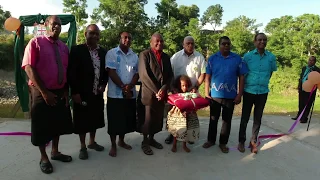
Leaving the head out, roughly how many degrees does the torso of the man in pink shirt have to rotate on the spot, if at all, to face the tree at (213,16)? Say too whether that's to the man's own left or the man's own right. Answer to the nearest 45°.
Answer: approximately 90° to the man's own left

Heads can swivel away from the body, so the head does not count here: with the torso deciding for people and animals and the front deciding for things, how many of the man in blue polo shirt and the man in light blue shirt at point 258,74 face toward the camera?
2

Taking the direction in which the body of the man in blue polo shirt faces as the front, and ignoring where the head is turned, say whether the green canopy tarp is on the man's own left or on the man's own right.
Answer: on the man's own right

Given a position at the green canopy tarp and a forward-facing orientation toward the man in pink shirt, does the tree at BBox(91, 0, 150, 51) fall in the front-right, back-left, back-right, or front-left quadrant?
back-left

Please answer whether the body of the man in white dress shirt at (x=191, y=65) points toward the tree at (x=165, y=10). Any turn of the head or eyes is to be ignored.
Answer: no

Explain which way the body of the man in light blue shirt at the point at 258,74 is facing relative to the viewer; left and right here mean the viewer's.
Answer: facing the viewer

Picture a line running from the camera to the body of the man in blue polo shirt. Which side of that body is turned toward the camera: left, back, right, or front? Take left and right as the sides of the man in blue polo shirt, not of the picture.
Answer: front

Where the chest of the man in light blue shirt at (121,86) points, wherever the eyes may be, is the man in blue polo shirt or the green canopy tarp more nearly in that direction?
the man in blue polo shirt

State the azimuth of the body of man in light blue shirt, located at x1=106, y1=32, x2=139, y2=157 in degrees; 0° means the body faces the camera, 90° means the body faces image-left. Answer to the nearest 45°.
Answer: approximately 315°

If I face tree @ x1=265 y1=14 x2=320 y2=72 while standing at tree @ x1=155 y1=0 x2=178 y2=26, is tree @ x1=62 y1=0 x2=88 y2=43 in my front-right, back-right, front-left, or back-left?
back-right

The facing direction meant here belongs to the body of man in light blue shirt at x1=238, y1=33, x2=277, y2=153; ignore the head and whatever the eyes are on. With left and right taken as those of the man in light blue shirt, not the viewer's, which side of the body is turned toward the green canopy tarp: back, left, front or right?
right
